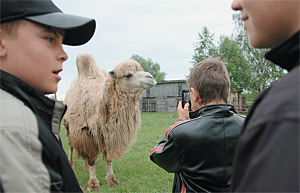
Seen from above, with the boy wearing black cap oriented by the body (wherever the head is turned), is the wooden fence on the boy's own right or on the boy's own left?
on the boy's own left

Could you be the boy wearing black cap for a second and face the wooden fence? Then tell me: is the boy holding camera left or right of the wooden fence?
right

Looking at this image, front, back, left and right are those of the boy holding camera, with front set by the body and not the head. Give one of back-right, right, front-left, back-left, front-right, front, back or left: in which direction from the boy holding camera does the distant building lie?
front-right

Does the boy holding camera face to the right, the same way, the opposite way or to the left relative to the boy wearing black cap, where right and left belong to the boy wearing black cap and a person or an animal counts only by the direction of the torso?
to the left

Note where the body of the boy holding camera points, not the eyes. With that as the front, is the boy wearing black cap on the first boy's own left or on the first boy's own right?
on the first boy's own left

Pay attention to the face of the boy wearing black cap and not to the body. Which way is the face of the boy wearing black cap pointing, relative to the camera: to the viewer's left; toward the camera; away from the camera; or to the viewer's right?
to the viewer's right

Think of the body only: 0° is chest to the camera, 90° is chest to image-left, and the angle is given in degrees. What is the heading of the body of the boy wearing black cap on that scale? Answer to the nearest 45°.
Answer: approximately 270°

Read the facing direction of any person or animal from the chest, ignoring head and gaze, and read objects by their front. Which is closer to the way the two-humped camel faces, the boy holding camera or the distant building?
the boy holding camera

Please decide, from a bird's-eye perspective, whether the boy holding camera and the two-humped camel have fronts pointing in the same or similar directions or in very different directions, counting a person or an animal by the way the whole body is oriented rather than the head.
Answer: very different directions

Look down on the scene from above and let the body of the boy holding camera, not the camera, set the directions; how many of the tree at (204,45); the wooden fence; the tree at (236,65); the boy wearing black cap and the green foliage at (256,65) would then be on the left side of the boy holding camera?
1

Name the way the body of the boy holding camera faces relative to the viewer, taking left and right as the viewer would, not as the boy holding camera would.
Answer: facing away from the viewer and to the left of the viewer

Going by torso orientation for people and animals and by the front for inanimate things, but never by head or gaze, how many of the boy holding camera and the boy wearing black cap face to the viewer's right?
1

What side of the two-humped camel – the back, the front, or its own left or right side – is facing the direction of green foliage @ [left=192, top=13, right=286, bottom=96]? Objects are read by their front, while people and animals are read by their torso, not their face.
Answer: left
